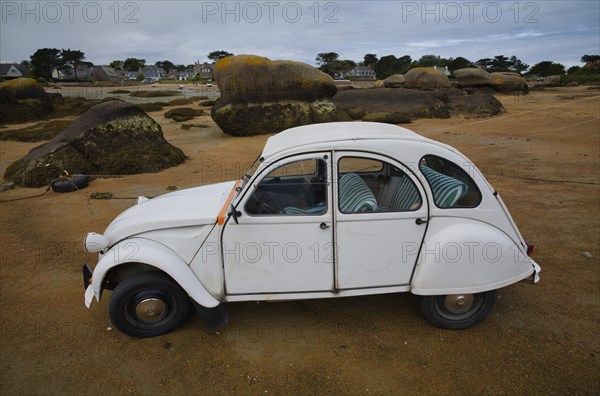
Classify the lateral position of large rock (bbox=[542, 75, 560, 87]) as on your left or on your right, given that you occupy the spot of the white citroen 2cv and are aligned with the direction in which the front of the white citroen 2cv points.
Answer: on your right

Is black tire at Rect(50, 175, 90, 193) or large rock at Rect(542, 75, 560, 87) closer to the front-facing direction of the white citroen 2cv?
the black tire

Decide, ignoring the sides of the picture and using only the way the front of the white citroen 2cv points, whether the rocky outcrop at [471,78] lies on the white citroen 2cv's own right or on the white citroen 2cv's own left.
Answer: on the white citroen 2cv's own right

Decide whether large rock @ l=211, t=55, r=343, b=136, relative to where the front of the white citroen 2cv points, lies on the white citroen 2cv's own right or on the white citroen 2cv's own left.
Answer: on the white citroen 2cv's own right

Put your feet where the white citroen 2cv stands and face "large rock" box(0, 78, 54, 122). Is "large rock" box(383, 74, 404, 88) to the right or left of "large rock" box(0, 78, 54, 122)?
right

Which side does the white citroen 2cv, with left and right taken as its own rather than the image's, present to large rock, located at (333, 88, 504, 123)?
right

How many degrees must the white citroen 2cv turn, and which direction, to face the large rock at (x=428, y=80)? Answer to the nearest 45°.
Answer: approximately 90° to its right

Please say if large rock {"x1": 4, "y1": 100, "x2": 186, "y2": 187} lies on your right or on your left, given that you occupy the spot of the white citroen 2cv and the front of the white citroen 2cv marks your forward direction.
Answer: on your right

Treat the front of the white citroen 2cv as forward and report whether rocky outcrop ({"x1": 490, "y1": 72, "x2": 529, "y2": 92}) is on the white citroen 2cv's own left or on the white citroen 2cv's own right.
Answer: on the white citroen 2cv's own right

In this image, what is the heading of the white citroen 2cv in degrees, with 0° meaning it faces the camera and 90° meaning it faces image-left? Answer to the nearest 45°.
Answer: approximately 90°
